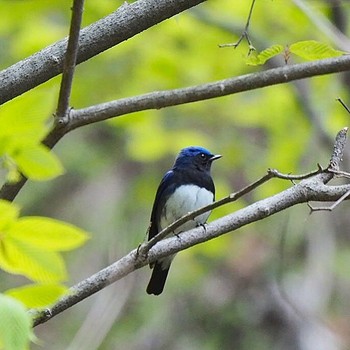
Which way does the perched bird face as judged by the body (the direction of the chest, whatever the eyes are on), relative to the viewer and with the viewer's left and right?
facing the viewer and to the right of the viewer

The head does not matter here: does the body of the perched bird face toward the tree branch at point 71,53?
no

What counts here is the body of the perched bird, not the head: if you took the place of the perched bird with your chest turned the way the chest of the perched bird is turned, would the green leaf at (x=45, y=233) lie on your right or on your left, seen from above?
on your right

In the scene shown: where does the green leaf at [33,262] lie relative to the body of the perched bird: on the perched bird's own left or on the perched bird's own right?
on the perched bird's own right

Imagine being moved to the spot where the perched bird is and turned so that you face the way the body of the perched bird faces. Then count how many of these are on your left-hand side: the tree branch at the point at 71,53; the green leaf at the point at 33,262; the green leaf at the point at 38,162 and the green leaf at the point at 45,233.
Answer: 0

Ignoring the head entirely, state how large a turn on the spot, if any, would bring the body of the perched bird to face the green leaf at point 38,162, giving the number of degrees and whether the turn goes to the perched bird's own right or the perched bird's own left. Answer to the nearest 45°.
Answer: approximately 45° to the perched bird's own right
